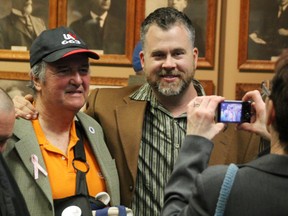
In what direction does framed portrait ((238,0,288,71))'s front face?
toward the camera

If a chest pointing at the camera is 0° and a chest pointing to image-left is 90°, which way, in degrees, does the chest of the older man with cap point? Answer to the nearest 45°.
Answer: approximately 315°

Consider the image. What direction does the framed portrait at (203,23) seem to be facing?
toward the camera

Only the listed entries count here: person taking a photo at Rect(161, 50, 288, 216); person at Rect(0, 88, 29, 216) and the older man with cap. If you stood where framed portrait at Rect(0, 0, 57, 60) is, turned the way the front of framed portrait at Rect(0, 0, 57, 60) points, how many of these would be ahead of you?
3

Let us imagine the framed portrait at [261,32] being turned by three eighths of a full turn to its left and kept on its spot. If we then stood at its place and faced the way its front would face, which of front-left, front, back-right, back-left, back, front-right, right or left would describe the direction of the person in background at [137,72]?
back

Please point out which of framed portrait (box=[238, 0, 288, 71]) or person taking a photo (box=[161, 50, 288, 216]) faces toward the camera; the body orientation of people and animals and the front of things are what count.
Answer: the framed portrait

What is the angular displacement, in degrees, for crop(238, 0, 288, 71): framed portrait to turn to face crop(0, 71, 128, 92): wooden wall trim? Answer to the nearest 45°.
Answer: approximately 90° to its right

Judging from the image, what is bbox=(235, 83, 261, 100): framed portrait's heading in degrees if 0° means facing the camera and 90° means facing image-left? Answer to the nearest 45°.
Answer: approximately 0°

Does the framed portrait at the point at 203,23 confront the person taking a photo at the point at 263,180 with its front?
yes

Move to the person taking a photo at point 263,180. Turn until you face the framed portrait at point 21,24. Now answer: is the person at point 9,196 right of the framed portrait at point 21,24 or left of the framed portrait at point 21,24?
left

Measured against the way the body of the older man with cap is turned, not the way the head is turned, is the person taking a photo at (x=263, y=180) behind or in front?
in front
